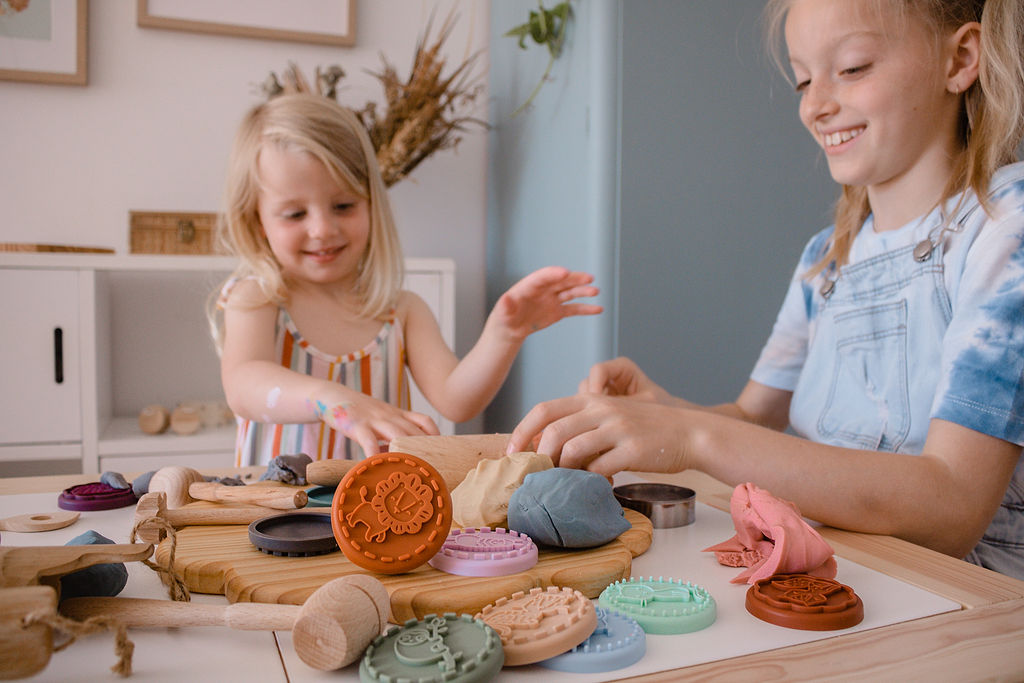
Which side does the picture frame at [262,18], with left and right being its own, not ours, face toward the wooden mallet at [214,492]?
front

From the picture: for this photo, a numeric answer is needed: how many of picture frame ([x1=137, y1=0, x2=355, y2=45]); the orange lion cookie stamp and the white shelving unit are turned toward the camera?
3

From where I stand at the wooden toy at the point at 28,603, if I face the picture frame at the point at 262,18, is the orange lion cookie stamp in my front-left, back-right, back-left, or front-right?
front-right

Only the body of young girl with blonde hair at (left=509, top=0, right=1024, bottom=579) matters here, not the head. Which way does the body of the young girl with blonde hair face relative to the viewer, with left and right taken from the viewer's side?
facing the viewer and to the left of the viewer

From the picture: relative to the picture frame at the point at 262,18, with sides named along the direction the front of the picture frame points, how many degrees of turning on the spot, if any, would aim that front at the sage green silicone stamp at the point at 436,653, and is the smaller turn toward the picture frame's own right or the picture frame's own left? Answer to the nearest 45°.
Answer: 0° — it already faces it

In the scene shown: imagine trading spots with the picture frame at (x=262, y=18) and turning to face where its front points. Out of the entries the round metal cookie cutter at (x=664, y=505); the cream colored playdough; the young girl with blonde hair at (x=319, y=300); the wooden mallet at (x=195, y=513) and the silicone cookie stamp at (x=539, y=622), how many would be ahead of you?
5

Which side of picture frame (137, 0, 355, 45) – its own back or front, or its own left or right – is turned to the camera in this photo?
front

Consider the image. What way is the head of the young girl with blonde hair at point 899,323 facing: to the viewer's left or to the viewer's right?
to the viewer's left

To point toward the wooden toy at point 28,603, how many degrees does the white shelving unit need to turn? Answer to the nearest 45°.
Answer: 0° — it already faces it

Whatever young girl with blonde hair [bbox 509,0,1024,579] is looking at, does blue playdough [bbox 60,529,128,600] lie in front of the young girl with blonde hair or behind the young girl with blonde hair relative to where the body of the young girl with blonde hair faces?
in front

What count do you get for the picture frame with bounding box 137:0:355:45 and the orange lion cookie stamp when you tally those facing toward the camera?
2

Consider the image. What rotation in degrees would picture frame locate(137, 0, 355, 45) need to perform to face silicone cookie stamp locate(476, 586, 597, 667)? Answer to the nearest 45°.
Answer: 0° — it already faces it

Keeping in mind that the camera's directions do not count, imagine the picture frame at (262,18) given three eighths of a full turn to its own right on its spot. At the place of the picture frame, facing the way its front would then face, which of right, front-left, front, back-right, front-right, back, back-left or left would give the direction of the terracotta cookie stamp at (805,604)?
back-left
